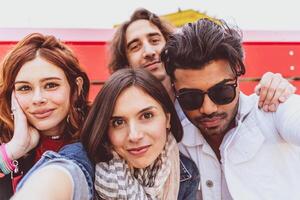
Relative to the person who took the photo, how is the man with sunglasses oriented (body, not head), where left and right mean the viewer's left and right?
facing the viewer and to the left of the viewer
